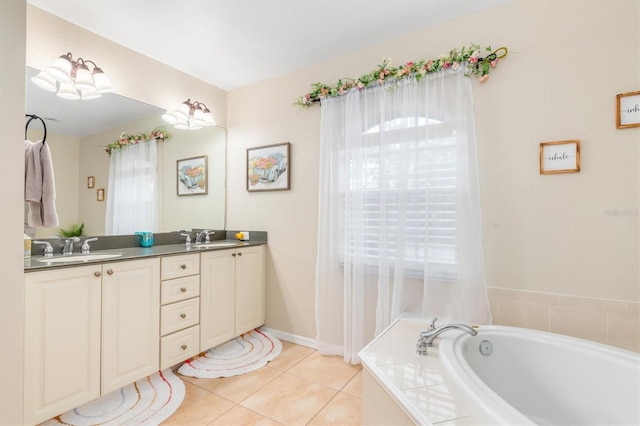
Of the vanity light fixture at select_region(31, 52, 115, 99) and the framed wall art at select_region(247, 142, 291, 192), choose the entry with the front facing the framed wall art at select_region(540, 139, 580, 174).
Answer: the vanity light fixture

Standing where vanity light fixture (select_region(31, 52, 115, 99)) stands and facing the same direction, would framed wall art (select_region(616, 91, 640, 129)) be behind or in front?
in front

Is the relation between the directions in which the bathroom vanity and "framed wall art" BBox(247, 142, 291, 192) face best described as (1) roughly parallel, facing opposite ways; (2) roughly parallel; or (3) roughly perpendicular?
roughly perpendicular

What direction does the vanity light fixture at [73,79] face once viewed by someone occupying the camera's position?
facing the viewer and to the right of the viewer

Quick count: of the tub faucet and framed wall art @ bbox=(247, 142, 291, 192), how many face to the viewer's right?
1

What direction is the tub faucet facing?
to the viewer's right

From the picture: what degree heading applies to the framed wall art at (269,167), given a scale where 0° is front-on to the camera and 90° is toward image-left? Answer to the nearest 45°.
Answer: approximately 45°

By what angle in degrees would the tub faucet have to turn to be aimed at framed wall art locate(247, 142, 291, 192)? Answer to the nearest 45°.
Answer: approximately 135° to its left

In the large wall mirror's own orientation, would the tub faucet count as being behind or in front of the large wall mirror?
in front

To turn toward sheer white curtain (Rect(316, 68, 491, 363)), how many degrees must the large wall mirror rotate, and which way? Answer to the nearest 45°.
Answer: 0° — it already faces it

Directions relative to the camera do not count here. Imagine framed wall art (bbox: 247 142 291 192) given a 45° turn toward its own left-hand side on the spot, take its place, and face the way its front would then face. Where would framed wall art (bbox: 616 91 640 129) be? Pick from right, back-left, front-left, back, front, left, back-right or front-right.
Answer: front-left

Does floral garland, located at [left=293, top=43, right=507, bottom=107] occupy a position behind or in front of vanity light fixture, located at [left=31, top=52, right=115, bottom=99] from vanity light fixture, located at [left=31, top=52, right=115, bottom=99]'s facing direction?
in front
